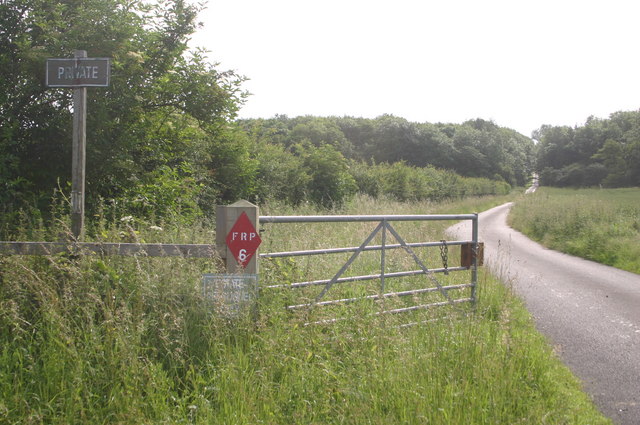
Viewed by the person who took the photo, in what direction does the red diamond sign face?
facing the viewer

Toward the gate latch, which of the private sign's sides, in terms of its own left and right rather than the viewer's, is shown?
left

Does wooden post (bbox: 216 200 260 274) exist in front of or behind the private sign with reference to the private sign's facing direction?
in front

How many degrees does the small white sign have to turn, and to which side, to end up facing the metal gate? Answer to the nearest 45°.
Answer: approximately 135° to its left

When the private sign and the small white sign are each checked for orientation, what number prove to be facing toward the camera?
2

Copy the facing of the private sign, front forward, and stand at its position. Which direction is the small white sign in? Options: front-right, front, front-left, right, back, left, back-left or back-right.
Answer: front-left

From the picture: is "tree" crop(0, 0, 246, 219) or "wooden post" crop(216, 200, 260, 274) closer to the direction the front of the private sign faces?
the wooden post

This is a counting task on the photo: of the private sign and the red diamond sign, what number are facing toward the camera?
2

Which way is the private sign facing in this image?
toward the camera

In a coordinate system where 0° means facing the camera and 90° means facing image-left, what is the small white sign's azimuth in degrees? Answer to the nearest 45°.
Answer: approximately 0°

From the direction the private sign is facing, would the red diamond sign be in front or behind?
in front
